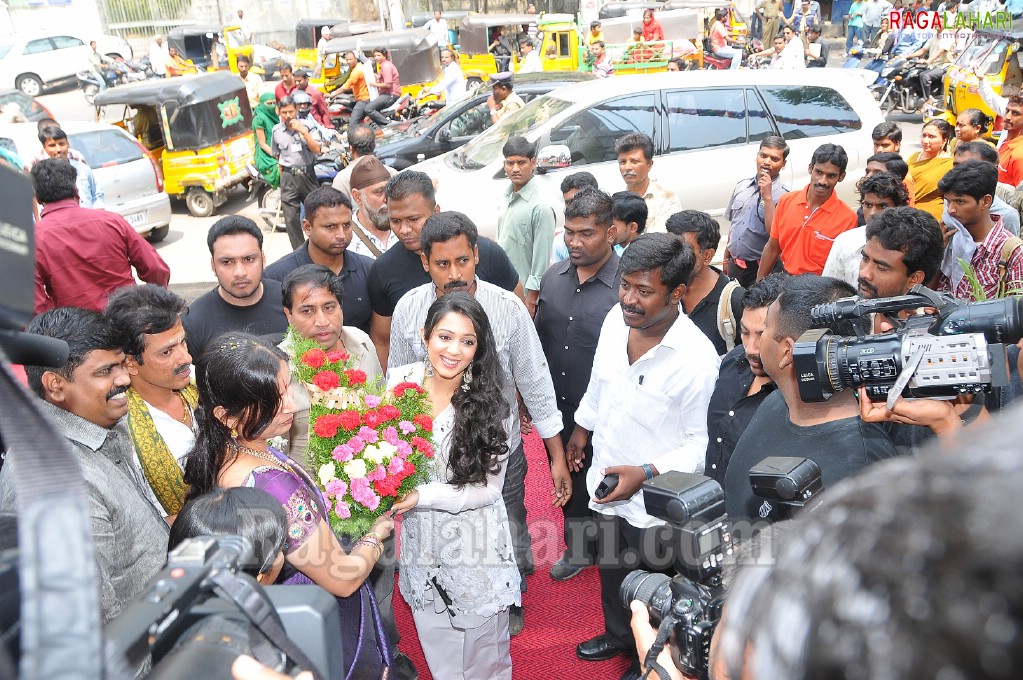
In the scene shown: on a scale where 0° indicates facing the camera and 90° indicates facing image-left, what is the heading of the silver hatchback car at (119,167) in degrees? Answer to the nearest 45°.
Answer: approximately 135°

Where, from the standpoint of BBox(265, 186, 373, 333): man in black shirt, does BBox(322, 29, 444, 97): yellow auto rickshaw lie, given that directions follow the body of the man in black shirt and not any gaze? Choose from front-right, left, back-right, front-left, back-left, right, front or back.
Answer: back-left

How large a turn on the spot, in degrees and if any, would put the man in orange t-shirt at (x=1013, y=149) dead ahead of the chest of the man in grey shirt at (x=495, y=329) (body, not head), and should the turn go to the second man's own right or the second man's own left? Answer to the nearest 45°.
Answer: approximately 135° to the second man's own left

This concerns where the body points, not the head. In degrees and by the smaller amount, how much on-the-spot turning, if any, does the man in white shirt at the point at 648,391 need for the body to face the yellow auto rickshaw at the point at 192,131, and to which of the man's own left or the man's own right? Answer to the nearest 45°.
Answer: approximately 90° to the man's own right

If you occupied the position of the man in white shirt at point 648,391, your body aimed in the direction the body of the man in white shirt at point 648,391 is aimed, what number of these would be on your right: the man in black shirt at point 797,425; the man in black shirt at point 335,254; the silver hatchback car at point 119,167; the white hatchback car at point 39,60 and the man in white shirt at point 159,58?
4

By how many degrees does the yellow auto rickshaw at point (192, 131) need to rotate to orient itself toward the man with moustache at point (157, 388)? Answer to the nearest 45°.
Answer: approximately 135° to its left

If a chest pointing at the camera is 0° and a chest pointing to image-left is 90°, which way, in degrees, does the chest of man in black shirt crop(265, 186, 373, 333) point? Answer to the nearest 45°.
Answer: approximately 315°

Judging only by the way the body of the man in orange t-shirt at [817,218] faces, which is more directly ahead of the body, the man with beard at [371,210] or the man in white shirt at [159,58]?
the man with beard

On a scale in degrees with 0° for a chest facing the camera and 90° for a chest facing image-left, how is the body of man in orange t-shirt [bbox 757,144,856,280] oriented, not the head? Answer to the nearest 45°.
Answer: approximately 0°

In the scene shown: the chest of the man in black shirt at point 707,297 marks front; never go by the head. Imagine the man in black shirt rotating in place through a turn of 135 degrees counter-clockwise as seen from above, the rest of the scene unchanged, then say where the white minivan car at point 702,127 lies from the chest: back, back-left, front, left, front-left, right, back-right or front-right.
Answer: left
